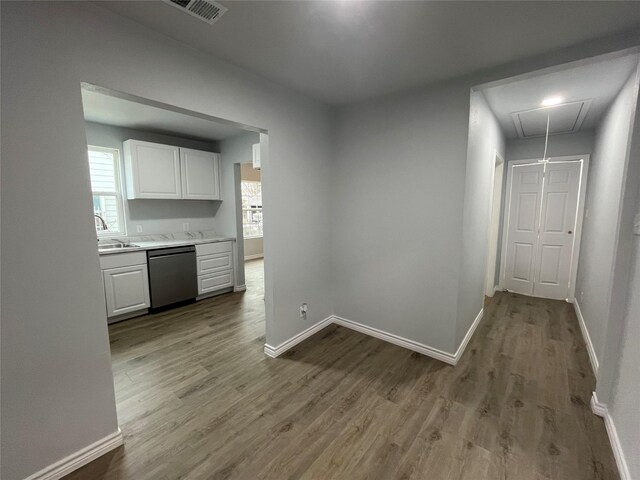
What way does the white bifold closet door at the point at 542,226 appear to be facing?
toward the camera

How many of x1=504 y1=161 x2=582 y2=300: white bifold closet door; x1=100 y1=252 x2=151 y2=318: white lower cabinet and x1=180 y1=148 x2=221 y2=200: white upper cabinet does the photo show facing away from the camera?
0

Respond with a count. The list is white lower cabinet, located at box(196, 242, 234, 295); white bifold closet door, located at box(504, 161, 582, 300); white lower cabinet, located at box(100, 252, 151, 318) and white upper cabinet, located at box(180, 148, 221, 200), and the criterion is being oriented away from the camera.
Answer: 0

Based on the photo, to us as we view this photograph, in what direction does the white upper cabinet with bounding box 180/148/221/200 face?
facing the viewer and to the right of the viewer

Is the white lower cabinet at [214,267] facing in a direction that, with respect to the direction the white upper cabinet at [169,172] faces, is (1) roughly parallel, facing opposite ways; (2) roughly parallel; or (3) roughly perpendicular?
roughly parallel

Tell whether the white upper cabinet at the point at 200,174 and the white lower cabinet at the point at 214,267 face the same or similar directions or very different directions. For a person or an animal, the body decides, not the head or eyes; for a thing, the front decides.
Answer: same or similar directions

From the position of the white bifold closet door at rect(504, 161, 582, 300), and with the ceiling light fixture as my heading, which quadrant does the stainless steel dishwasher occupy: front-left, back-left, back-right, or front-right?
front-right

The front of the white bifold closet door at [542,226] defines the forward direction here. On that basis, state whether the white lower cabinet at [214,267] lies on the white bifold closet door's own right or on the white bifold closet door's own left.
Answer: on the white bifold closet door's own right

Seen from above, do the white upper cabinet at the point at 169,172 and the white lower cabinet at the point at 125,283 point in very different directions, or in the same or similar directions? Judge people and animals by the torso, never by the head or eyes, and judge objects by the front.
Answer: same or similar directions
